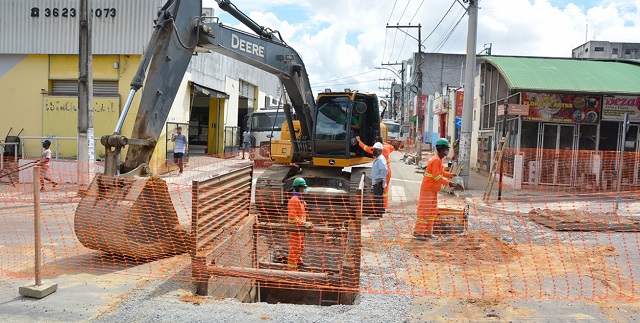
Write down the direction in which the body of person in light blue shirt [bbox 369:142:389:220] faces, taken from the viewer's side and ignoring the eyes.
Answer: to the viewer's left

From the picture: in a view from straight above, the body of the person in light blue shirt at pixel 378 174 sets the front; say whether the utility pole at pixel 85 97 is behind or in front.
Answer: in front

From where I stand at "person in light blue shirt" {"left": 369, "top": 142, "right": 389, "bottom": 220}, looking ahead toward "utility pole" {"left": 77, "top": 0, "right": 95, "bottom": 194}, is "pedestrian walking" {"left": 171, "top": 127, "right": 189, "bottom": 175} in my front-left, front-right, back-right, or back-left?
front-right

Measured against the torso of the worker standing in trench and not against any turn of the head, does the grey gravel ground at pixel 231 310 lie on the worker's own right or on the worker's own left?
on the worker's own right

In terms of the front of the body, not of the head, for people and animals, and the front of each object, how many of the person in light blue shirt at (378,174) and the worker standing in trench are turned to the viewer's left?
1

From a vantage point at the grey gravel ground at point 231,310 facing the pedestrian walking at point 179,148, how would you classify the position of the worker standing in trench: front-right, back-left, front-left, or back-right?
front-right

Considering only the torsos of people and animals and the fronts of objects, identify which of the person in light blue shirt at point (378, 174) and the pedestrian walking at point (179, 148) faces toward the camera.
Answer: the pedestrian walking

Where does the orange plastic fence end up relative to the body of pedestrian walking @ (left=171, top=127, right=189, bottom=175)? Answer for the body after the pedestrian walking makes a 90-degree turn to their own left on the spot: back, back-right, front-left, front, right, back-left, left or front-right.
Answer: right

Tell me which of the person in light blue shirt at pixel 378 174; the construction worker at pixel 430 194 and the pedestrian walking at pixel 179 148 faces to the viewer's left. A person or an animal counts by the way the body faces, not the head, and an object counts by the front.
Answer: the person in light blue shirt

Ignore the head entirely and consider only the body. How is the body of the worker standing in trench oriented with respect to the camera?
to the viewer's right

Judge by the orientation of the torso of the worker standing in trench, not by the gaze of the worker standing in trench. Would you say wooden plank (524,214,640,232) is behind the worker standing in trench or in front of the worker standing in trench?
in front

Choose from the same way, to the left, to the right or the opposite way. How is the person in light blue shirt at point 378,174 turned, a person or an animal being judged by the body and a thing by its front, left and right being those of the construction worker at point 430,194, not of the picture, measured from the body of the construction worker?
the opposite way

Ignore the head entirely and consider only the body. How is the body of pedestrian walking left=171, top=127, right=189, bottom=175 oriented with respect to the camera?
toward the camera
